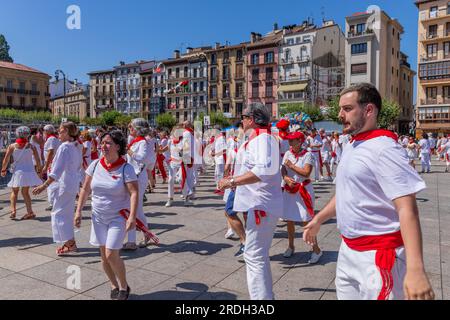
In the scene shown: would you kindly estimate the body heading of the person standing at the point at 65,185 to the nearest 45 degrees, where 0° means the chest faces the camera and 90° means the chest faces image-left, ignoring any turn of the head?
approximately 90°

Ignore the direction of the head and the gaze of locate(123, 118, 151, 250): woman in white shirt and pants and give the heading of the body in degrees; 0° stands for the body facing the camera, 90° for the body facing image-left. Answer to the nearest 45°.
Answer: approximately 90°

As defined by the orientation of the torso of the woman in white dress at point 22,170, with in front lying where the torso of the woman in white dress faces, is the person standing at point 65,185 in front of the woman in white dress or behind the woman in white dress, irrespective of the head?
behind

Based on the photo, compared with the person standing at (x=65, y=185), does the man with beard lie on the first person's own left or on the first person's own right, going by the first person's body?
on the first person's own left

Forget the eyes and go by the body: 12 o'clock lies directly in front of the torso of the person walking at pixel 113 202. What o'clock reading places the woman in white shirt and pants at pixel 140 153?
The woman in white shirt and pants is roughly at 5 o'clock from the person walking.

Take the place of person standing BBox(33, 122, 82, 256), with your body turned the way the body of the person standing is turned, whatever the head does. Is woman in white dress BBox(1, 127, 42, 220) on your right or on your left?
on your right

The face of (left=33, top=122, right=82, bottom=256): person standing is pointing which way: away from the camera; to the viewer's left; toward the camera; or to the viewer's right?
to the viewer's left

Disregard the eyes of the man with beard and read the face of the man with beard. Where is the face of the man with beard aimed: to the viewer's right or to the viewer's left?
to the viewer's left
